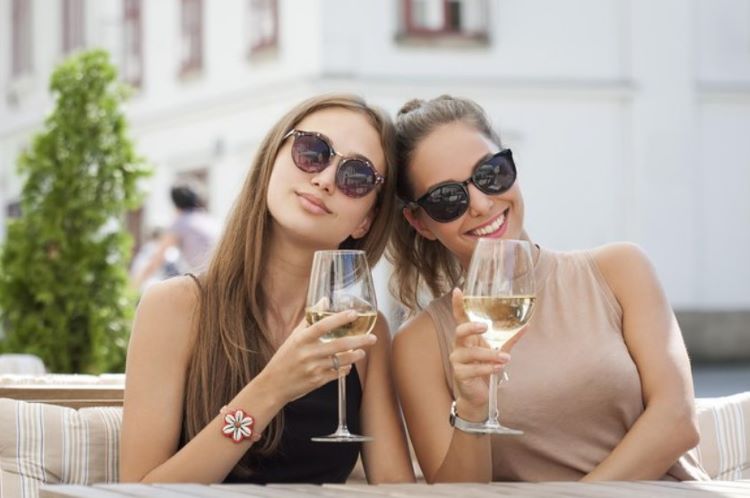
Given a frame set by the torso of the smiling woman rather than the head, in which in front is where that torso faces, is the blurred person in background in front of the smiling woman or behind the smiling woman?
behind

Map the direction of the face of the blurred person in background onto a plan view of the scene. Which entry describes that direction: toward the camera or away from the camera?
away from the camera

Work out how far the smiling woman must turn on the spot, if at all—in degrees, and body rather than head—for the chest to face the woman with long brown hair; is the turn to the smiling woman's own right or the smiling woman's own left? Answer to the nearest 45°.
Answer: approximately 90° to the smiling woman's own right

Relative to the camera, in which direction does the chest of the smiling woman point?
toward the camera

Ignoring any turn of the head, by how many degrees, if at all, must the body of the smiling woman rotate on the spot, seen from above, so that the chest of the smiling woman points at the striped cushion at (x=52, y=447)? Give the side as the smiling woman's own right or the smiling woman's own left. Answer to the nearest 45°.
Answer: approximately 90° to the smiling woman's own right
